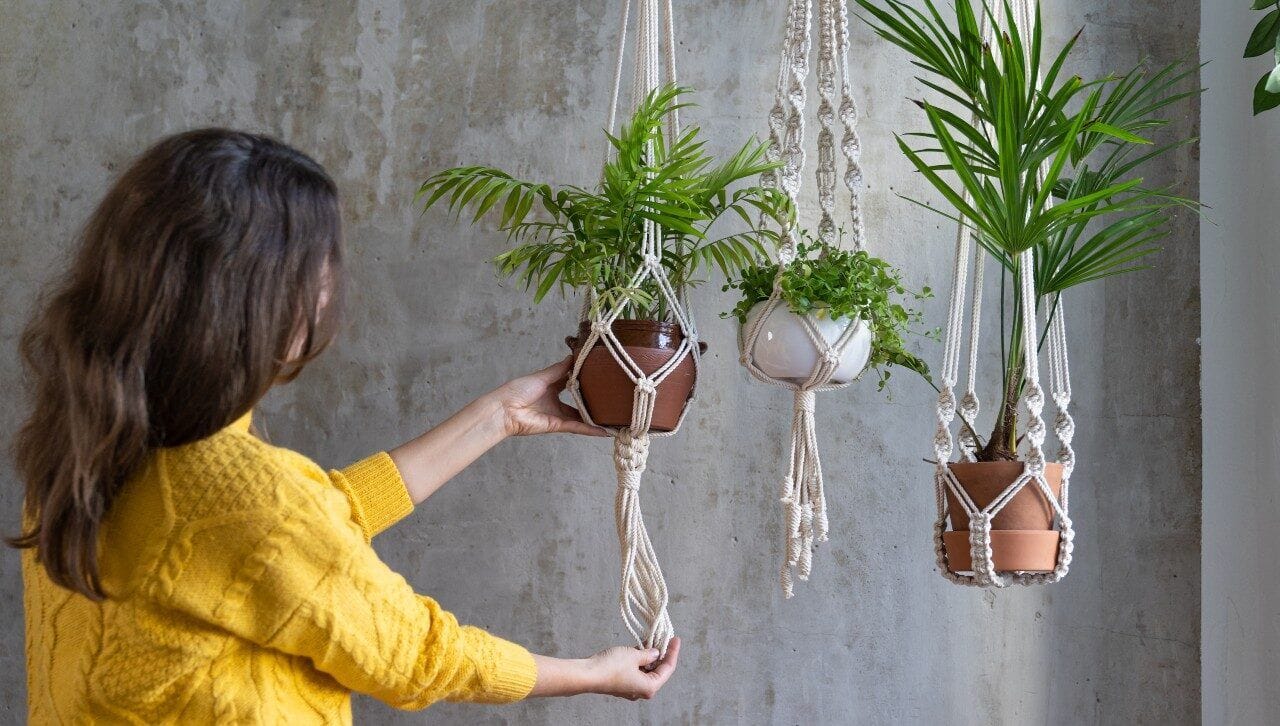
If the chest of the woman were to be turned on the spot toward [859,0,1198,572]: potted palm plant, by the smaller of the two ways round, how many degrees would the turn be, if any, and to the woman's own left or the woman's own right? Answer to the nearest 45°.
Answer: approximately 45° to the woman's own right

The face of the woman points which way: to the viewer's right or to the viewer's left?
to the viewer's right

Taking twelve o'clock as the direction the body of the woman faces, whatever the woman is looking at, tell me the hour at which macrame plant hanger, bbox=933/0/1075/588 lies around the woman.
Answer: The macrame plant hanger is roughly at 1 o'clock from the woman.

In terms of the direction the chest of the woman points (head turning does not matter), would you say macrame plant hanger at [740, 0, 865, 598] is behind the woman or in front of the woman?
in front

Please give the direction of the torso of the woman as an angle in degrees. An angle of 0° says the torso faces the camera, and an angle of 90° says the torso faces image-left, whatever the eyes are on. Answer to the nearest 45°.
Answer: approximately 225°

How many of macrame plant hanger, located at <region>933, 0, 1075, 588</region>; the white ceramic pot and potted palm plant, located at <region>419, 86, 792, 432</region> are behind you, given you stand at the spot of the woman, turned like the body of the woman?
0

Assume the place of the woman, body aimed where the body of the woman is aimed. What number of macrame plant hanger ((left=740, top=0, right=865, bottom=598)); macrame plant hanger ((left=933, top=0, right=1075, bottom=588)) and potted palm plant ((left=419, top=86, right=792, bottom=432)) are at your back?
0

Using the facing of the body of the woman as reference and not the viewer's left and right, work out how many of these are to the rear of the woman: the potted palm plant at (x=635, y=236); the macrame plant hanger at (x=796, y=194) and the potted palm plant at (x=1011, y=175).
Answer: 0

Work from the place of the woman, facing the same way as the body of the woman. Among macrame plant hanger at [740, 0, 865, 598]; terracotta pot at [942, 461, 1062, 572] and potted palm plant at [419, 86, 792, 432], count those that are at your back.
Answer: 0

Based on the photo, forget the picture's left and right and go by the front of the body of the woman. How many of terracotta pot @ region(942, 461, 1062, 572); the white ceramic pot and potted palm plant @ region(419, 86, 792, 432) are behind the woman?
0
